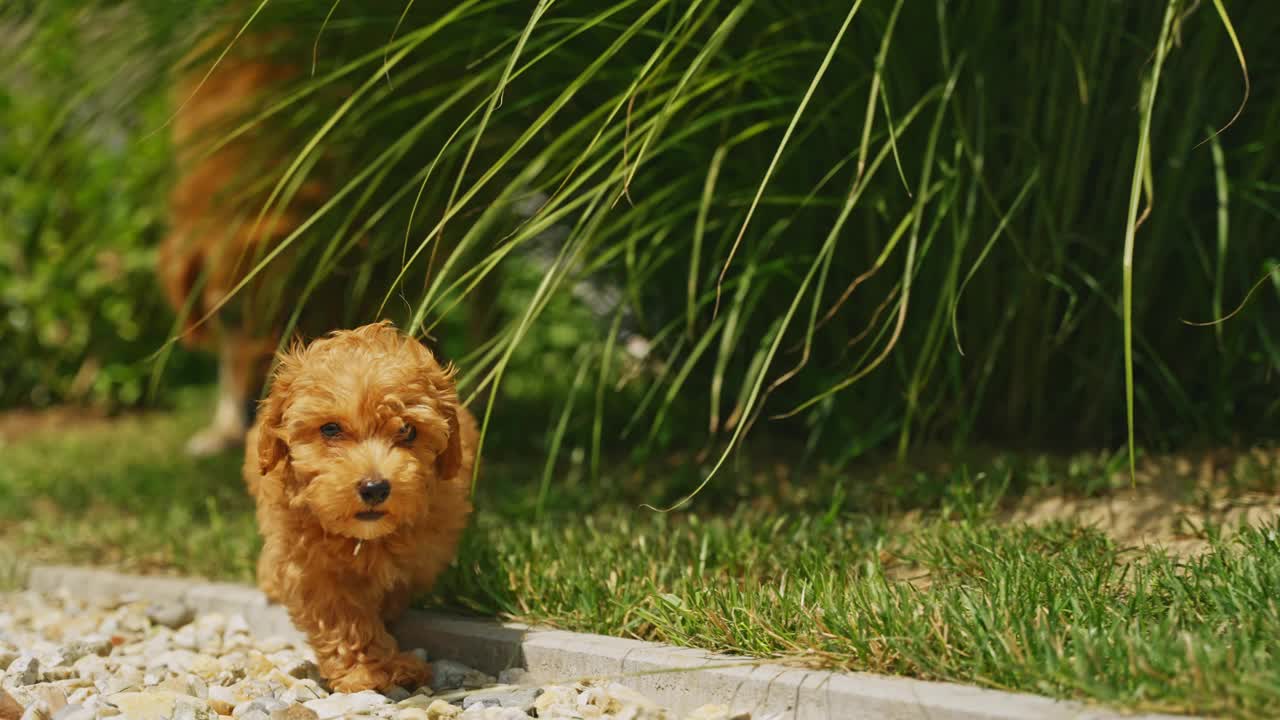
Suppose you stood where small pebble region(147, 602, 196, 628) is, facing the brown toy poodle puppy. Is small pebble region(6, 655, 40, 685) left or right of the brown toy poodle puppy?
right

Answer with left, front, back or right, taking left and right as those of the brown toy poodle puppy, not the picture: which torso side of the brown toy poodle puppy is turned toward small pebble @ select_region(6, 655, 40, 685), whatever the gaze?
right

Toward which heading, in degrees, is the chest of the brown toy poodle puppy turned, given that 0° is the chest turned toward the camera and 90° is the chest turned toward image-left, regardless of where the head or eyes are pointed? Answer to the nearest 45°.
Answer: approximately 0°
